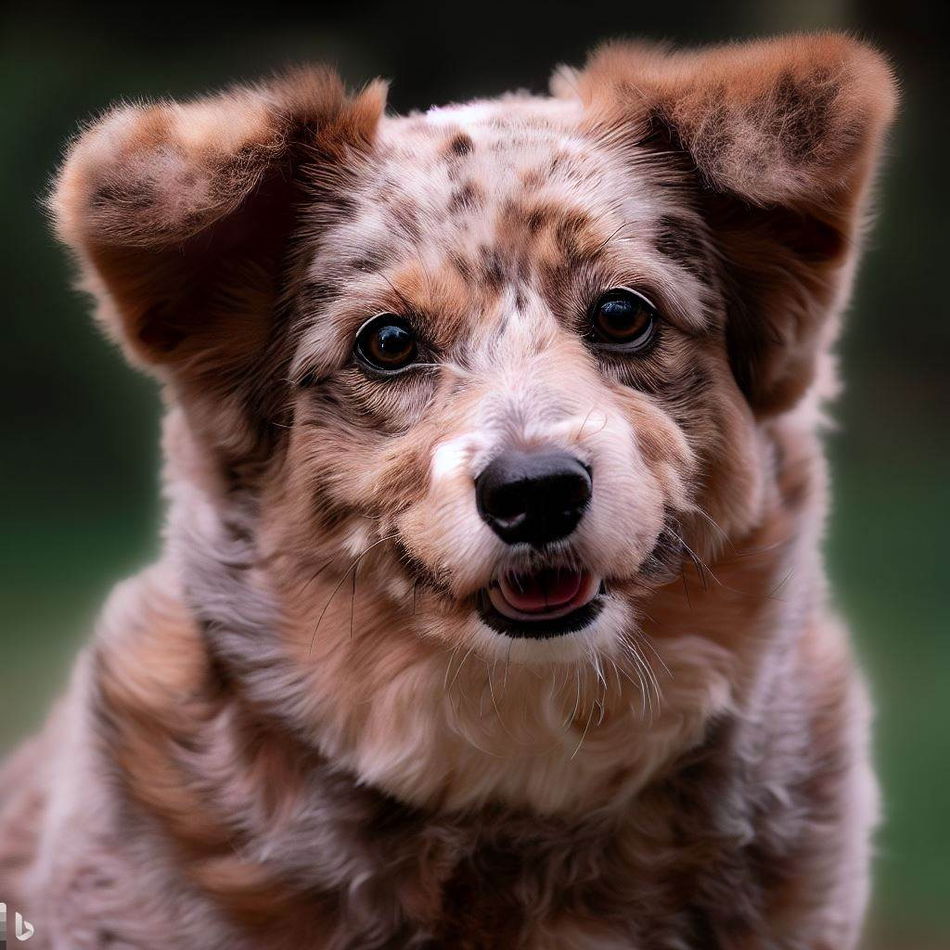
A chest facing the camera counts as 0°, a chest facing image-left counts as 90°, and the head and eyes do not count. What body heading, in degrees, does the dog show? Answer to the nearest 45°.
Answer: approximately 0°
